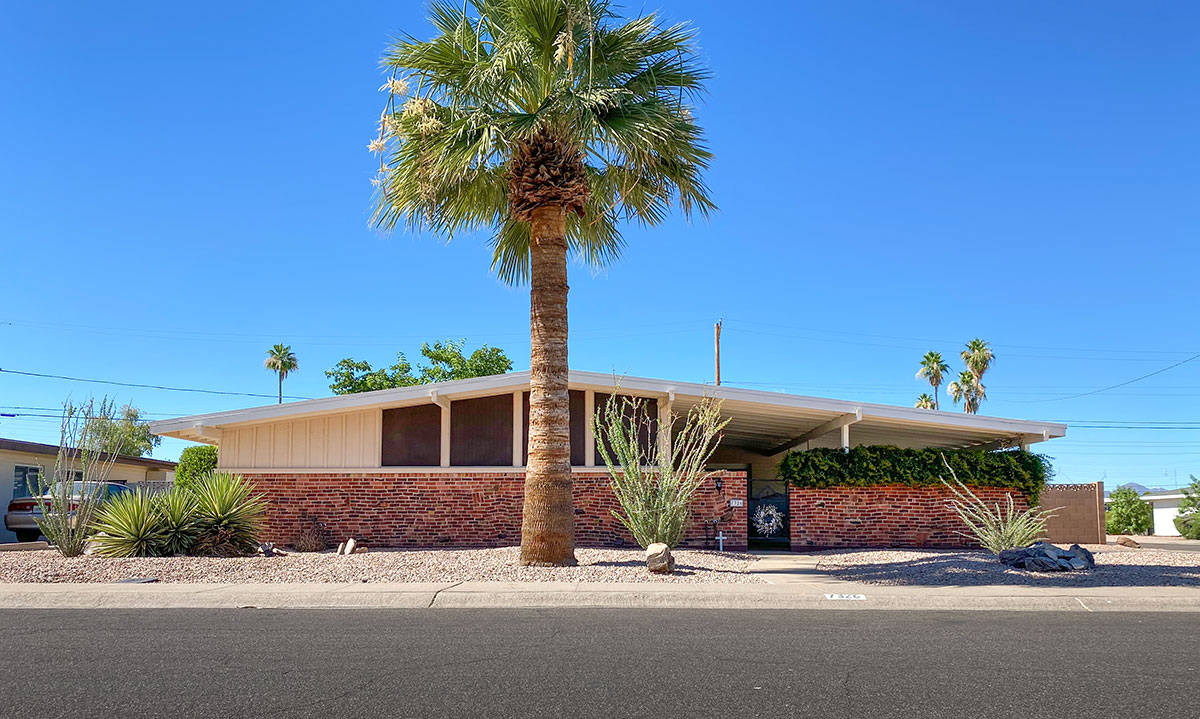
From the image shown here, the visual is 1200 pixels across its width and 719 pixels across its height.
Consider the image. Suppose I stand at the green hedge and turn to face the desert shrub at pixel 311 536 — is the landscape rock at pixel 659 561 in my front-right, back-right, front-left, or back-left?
front-left

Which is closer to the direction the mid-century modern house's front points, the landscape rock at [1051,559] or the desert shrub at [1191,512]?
the landscape rock

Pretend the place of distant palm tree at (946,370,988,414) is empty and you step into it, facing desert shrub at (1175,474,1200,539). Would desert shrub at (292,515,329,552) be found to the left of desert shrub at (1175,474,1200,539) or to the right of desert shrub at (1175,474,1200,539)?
right

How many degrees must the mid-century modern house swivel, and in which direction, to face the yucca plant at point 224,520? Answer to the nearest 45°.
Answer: approximately 45° to its right

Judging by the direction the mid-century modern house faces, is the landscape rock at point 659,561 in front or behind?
in front

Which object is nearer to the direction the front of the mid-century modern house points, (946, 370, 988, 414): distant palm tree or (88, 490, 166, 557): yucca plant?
the yucca plant

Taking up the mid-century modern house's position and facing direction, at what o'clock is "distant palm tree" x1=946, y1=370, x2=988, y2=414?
The distant palm tree is roughly at 7 o'clock from the mid-century modern house.

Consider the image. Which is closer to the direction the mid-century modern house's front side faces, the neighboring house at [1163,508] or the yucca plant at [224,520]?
the yucca plant

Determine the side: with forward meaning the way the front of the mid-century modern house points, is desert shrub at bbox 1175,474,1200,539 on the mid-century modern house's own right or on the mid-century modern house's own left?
on the mid-century modern house's own left

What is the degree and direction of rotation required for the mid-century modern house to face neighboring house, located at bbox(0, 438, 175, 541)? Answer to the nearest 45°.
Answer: approximately 135° to its right

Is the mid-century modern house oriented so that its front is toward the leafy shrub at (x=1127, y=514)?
no

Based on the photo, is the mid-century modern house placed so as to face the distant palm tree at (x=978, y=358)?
no

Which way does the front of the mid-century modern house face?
toward the camera

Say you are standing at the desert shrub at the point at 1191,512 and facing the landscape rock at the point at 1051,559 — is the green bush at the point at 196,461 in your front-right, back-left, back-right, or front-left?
front-right

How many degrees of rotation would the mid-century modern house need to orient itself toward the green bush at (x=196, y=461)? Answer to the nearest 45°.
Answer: approximately 135° to its right

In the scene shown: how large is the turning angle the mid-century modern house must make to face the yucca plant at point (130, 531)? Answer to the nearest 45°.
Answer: approximately 45° to its right
